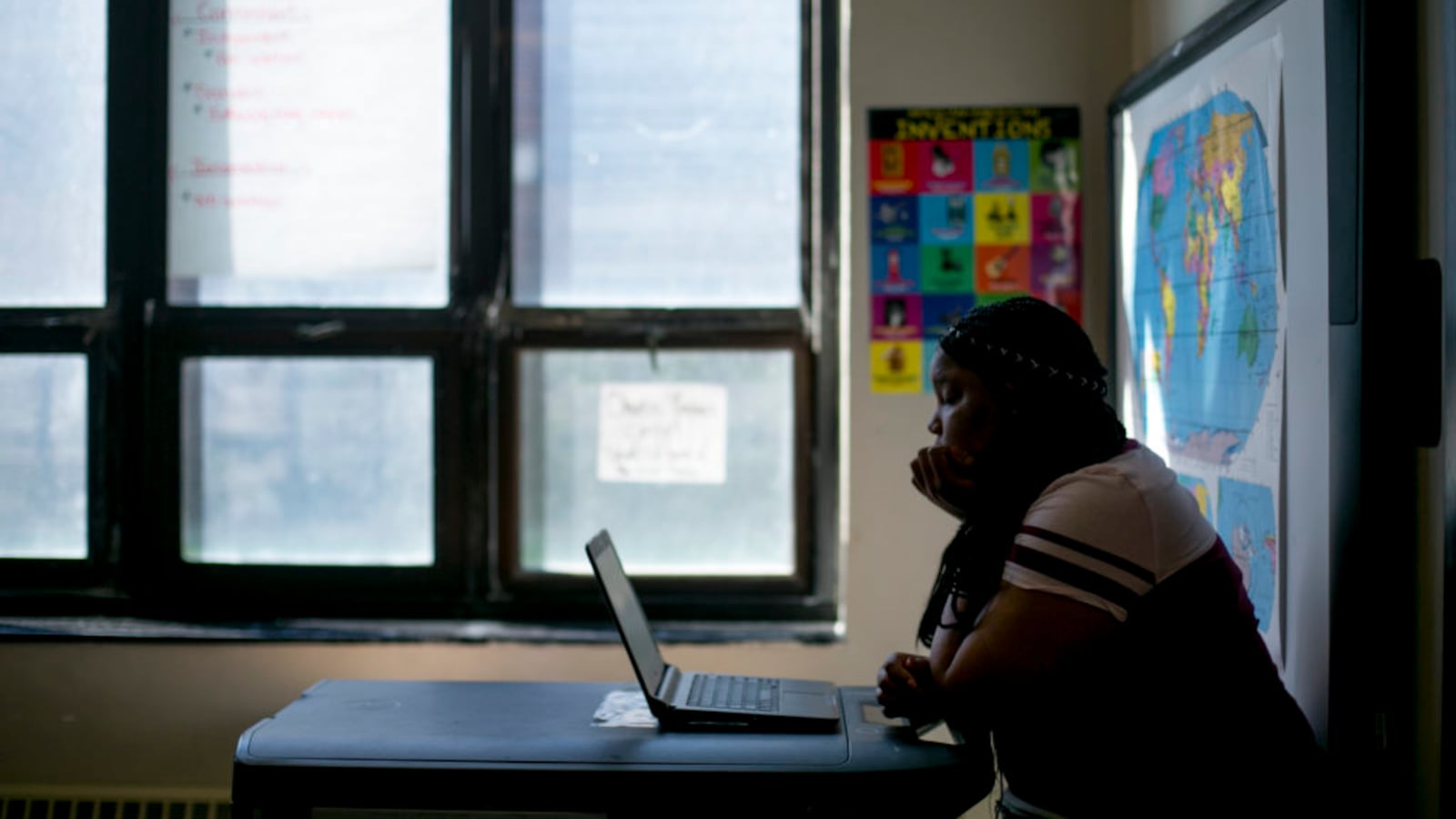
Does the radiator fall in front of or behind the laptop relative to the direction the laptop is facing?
behind

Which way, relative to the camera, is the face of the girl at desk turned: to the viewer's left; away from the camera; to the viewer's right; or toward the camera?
to the viewer's left

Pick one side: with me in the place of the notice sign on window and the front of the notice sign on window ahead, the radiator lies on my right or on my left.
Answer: on my right

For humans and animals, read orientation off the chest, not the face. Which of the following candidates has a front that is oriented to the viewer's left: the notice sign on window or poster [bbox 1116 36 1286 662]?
the poster

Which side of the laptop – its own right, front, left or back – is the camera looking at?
right

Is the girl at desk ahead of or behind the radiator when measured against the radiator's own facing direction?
ahead

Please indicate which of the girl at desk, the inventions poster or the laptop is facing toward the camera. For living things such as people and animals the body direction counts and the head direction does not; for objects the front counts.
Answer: the inventions poster

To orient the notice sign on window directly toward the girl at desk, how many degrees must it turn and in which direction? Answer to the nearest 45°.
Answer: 0° — it already faces them

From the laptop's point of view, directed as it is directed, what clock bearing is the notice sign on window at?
The notice sign on window is roughly at 9 o'clock from the laptop.

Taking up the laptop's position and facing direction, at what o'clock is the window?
The window is roughly at 8 o'clock from the laptop.

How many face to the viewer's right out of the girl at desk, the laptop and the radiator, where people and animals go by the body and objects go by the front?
1

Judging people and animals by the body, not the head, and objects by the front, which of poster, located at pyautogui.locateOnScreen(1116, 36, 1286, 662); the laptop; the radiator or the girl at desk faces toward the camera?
the radiator

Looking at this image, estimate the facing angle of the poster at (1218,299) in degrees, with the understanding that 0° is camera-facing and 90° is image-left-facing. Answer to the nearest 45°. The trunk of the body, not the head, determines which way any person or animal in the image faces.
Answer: approximately 90°

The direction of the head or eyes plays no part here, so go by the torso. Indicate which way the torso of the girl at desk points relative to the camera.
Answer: to the viewer's left

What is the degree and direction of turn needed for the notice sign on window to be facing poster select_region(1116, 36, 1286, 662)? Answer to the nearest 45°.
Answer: approximately 45° to its left
